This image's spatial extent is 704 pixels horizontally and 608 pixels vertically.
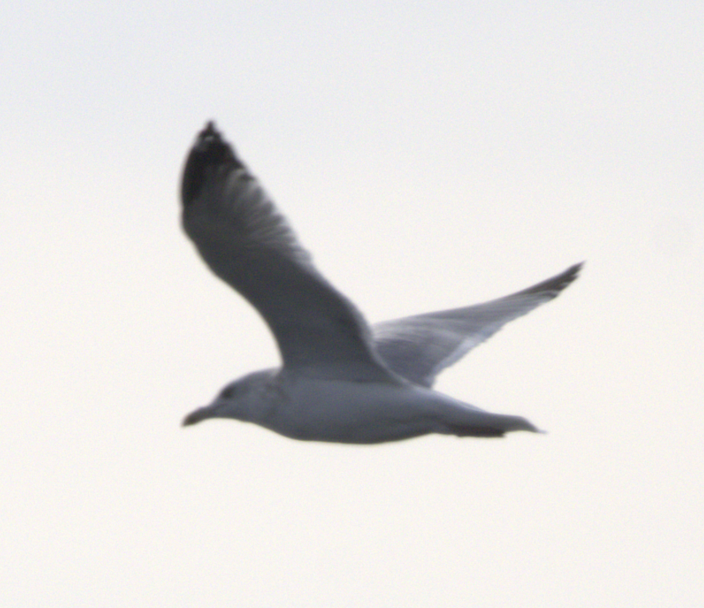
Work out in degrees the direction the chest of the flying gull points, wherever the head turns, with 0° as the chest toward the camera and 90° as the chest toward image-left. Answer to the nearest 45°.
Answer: approximately 90°
